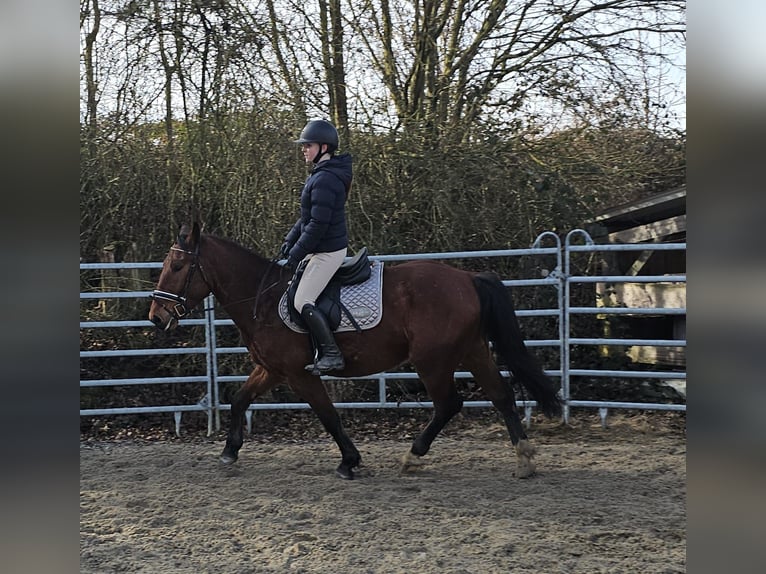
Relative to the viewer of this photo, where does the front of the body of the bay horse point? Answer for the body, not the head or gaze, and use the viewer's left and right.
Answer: facing to the left of the viewer

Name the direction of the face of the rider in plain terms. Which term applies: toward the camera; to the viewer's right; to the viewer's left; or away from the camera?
to the viewer's left

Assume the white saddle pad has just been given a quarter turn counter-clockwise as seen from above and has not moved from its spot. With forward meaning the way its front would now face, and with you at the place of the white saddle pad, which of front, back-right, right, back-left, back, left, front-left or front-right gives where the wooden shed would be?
back-left

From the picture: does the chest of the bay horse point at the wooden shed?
no

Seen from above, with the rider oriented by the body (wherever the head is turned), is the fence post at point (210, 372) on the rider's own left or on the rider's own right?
on the rider's own right

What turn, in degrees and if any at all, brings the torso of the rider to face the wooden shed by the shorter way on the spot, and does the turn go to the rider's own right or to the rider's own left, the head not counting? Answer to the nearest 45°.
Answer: approximately 135° to the rider's own right

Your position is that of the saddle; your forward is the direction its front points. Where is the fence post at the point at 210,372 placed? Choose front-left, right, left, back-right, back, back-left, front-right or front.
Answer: front-right

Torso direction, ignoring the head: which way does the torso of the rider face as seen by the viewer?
to the viewer's left

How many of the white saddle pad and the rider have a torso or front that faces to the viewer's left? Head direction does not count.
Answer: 2

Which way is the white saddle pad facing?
to the viewer's left

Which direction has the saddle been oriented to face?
to the viewer's left

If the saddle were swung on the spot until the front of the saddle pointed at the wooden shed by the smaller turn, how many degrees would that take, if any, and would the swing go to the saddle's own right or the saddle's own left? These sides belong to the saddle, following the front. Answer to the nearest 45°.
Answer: approximately 135° to the saddle's own right

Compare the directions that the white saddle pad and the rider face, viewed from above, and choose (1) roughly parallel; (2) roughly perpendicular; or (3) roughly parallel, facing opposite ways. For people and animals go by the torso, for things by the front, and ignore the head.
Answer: roughly parallel

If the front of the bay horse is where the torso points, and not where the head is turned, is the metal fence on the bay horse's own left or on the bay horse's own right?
on the bay horse's own right
